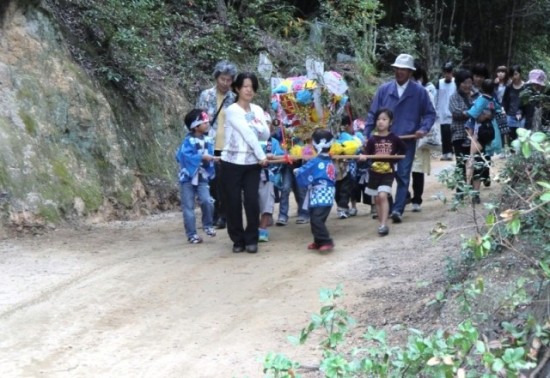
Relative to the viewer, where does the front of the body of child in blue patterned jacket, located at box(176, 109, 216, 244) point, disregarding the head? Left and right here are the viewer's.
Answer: facing the viewer and to the right of the viewer

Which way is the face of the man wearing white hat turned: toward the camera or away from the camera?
toward the camera

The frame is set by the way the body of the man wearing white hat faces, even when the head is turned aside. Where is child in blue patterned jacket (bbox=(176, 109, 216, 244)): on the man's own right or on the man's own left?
on the man's own right

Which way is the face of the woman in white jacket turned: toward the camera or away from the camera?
toward the camera

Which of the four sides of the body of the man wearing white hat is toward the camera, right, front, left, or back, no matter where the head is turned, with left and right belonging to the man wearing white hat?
front

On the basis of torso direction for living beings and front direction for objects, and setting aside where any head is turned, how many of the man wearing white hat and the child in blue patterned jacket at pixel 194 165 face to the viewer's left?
0

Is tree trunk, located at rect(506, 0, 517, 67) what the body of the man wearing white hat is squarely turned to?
no

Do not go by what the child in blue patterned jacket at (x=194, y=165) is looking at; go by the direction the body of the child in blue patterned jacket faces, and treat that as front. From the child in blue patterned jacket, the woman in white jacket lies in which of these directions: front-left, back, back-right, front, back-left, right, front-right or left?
front

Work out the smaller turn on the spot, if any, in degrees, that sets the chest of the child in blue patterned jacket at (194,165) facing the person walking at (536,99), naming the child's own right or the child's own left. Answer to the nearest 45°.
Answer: approximately 45° to the child's own left

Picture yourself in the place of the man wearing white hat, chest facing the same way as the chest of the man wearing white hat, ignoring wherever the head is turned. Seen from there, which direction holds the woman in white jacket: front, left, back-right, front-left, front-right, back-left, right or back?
front-right

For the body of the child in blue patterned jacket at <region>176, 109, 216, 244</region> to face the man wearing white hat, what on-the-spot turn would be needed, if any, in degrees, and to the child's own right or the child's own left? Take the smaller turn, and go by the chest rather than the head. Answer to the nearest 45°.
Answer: approximately 45° to the child's own left
